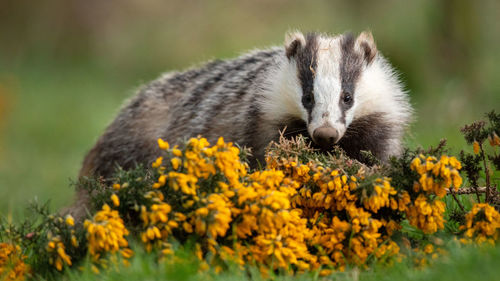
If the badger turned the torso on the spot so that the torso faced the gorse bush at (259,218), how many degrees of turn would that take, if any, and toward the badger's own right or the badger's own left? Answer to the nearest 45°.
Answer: approximately 45° to the badger's own right

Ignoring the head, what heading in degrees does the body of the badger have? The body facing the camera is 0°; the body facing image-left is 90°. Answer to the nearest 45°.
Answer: approximately 315°

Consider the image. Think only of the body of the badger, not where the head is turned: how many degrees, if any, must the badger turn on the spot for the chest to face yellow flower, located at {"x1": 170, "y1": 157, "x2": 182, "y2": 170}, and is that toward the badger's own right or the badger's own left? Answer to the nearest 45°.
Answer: approximately 90° to the badger's own right
